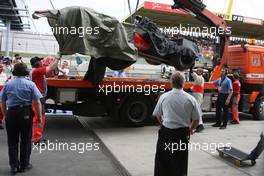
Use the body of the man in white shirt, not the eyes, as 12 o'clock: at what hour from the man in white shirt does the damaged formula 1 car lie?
The damaged formula 1 car is roughly at 11 o'clock from the man in white shirt.

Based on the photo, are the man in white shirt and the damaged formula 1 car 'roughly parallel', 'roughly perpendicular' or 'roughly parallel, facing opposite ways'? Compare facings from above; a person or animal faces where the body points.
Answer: roughly perpendicular

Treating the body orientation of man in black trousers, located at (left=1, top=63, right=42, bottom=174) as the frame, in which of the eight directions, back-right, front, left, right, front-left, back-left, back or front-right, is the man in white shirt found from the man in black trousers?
back-right

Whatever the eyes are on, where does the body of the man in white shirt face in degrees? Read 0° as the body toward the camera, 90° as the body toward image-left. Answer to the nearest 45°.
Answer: approximately 180°

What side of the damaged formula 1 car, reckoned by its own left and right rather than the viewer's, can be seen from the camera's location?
left

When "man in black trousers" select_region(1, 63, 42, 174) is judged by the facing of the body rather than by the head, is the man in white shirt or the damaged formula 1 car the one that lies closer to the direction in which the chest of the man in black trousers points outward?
the damaged formula 1 car

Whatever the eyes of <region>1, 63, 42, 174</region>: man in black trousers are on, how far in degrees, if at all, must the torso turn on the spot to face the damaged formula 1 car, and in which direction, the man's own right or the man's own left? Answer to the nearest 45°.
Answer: approximately 45° to the man's own right

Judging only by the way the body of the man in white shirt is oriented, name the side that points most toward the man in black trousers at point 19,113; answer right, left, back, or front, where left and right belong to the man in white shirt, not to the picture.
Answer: left

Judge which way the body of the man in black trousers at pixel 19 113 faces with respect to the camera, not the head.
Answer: away from the camera
